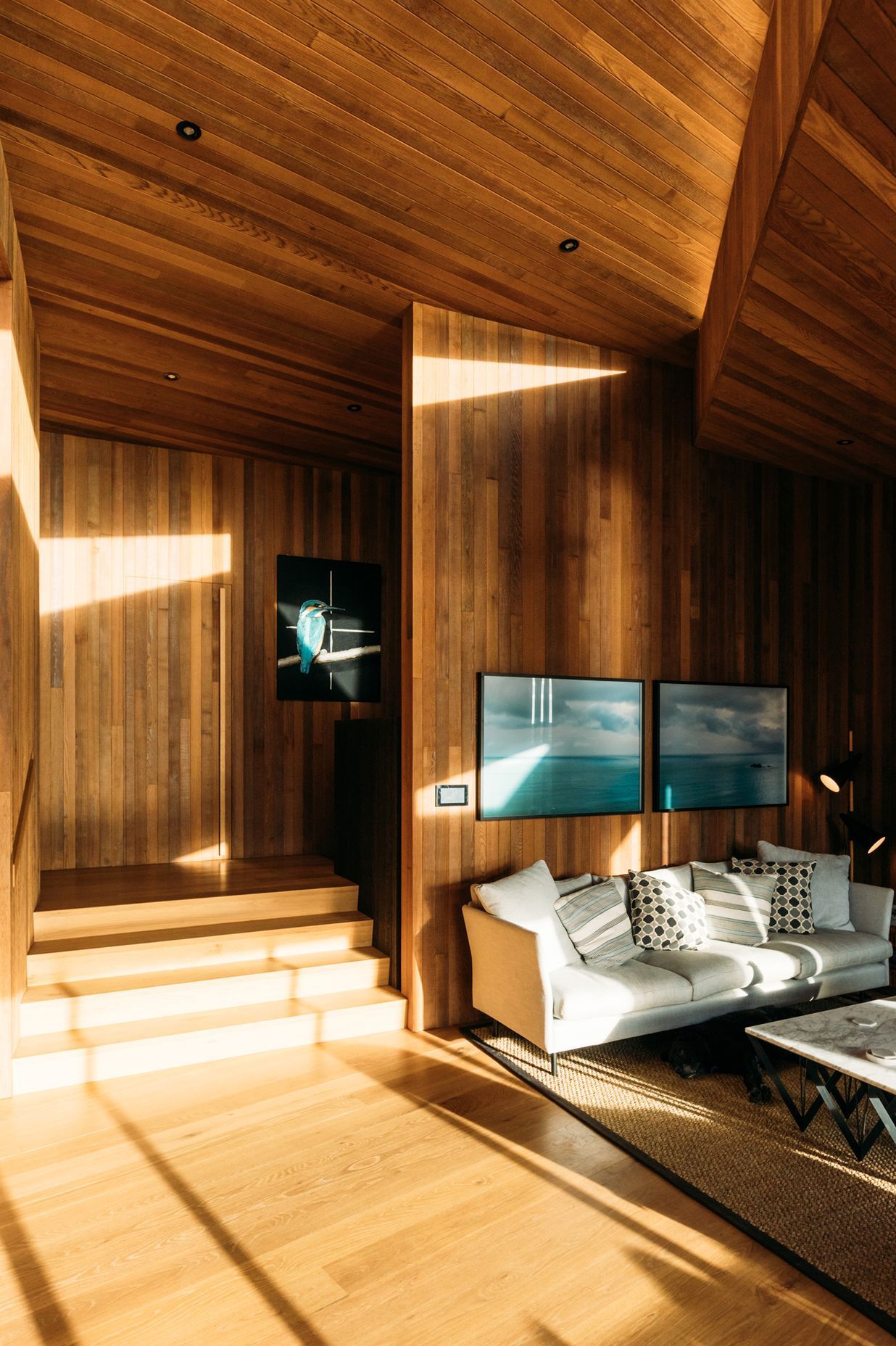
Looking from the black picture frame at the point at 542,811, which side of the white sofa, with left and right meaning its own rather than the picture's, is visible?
back

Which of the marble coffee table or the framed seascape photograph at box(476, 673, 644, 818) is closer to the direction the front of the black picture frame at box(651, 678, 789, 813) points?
the marble coffee table

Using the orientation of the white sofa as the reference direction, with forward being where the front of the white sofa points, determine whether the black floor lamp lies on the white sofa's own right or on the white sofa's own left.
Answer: on the white sofa's own left

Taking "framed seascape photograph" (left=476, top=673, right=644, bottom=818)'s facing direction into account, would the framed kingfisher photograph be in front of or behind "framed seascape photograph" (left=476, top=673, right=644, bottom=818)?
behind

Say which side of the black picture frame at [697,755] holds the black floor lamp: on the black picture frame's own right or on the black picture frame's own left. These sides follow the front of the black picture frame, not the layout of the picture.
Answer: on the black picture frame's own left

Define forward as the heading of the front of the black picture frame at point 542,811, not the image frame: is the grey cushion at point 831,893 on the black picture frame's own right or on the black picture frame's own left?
on the black picture frame's own left

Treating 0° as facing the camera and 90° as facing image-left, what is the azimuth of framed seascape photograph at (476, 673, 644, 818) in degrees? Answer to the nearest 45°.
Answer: approximately 315°

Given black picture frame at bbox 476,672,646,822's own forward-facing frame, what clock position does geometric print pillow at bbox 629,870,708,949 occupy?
The geometric print pillow is roughly at 11 o'clock from the black picture frame.
